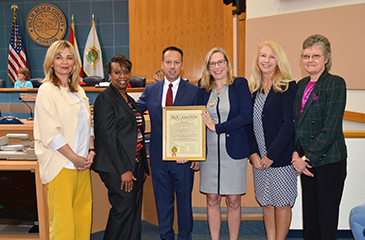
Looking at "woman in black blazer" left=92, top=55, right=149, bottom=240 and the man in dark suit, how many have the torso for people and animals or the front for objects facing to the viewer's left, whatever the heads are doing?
0

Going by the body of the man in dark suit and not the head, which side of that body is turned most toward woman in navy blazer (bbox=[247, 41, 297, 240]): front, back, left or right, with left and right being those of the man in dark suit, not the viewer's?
left

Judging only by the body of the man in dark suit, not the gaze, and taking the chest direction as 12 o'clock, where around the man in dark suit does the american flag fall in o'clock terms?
The american flag is roughly at 5 o'clock from the man in dark suit.

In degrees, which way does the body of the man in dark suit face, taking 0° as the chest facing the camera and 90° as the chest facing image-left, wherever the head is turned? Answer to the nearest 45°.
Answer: approximately 0°

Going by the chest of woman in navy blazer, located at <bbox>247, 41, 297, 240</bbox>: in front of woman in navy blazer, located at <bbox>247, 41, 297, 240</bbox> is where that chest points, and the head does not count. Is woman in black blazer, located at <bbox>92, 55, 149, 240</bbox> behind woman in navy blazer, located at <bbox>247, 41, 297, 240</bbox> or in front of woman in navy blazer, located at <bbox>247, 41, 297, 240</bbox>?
in front

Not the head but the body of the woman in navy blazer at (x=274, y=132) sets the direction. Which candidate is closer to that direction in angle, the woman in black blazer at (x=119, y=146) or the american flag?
the woman in black blazer

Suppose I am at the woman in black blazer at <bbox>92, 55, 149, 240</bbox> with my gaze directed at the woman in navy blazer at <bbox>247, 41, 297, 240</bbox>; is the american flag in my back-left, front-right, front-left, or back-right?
back-left

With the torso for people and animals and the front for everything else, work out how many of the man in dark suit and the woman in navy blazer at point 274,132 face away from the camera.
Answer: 0

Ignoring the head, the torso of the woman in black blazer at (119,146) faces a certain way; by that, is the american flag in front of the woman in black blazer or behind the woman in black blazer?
behind

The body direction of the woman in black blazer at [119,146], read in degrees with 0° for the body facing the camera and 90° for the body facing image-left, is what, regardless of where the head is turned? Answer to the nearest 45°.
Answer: approximately 315°

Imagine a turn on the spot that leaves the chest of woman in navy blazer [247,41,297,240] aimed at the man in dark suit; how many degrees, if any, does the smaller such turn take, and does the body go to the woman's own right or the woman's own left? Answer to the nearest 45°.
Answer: approximately 45° to the woman's own right
